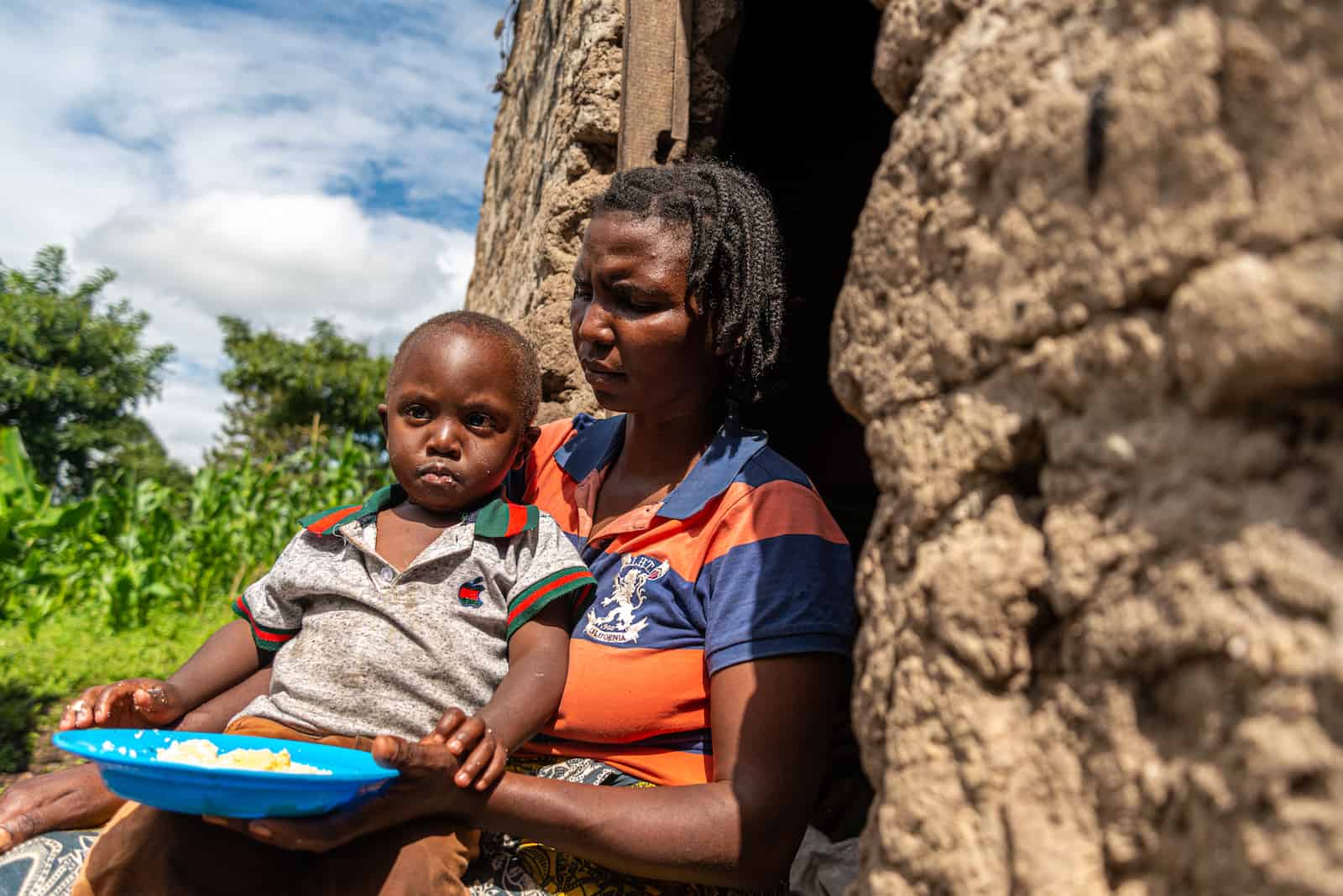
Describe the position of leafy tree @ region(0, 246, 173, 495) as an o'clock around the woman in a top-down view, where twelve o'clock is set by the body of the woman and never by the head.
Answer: The leafy tree is roughly at 4 o'clock from the woman.

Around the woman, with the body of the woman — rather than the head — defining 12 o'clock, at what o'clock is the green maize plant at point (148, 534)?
The green maize plant is roughly at 4 o'clock from the woman.

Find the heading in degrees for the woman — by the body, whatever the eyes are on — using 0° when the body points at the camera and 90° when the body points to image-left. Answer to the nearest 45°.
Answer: approximately 45°

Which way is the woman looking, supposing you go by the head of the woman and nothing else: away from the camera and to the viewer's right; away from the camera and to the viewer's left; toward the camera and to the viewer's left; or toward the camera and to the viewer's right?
toward the camera and to the viewer's left

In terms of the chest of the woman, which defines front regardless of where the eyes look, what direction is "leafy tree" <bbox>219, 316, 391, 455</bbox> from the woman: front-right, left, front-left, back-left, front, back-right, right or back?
back-right
